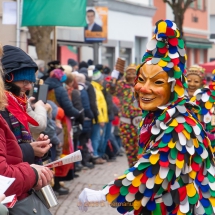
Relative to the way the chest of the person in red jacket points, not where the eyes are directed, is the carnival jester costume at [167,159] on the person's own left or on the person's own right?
on the person's own left

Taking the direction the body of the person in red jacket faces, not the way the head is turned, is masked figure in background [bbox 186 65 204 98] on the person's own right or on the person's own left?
on the person's own left

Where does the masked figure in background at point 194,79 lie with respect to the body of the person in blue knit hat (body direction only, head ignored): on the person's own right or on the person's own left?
on the person's own left

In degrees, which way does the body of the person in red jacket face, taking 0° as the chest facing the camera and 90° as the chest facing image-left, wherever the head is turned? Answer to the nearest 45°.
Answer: approximately 270°

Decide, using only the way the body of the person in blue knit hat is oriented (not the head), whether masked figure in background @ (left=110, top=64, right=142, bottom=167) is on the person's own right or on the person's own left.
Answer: on the person's own left

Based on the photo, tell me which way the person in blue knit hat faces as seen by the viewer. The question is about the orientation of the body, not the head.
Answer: to the viewer's right

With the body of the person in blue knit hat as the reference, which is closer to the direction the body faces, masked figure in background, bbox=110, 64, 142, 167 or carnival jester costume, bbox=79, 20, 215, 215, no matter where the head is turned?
the carnival jester costume

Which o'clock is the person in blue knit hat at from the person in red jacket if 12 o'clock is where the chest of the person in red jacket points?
The person in blue knit hat is roughly at 9 o'clock from the person in red jacket.

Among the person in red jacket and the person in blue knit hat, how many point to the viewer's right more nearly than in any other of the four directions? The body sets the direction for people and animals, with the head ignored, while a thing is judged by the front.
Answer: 2

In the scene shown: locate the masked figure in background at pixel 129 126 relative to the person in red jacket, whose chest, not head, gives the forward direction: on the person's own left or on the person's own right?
on the person's own left
